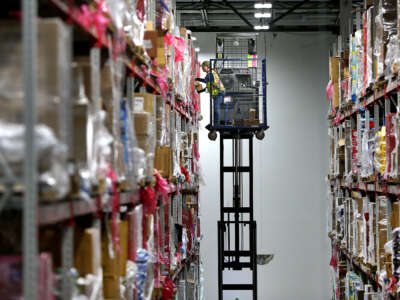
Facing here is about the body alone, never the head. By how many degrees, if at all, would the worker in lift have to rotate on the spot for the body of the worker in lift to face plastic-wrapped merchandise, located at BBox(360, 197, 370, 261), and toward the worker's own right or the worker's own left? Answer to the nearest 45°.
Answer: approximately 135° to the worker's own left

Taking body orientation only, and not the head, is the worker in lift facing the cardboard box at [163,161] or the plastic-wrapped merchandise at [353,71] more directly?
the cardboard box

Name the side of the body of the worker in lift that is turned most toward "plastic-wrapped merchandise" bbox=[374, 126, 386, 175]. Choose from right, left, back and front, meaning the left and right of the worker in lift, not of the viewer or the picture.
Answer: left

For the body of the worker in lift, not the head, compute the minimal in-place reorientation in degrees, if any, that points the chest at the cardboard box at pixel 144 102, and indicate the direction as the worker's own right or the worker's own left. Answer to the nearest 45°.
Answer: approximately 90° to the worker's own left

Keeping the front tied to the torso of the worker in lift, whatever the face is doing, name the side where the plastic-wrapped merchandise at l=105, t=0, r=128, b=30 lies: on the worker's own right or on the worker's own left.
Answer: on the worker's own left

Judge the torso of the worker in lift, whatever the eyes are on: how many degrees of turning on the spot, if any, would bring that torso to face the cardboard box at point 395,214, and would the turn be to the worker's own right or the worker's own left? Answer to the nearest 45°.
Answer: approximately 90° to the worker's own left

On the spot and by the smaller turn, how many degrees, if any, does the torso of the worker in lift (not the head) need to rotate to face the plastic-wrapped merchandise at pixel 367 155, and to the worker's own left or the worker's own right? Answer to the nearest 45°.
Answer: approximately 135° to the worker's own left

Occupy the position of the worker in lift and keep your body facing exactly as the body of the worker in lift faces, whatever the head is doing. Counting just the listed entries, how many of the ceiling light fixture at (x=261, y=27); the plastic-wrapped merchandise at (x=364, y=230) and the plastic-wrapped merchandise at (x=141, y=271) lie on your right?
1

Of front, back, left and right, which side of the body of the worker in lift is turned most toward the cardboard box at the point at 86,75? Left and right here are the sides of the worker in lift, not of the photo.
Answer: left

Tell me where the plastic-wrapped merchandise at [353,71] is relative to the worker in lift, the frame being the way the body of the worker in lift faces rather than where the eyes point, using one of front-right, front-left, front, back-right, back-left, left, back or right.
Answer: back-left

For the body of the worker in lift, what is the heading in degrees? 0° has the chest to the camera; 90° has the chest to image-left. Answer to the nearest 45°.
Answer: approximately 90°
